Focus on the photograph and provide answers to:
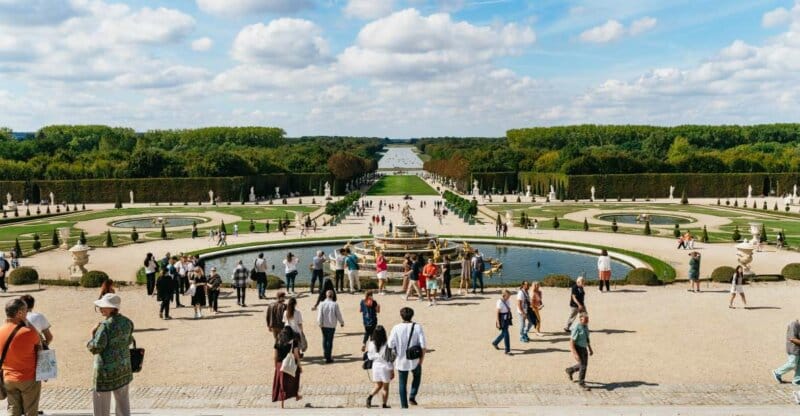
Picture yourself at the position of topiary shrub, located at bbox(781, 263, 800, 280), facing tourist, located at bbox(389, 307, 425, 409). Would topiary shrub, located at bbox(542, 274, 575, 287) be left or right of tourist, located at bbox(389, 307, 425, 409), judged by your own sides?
right

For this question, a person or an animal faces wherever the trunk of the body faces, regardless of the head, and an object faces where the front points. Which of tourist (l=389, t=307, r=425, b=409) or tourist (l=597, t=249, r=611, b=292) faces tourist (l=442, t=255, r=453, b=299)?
tourist (l=389, t=307, r=425, b=409)

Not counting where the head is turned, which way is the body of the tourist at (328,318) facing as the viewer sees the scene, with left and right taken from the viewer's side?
facing away from the viewer

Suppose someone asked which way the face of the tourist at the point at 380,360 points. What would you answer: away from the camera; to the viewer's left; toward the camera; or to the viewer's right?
away from the camera

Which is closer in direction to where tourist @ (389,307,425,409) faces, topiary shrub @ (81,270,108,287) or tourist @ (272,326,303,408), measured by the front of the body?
the topiary shrub

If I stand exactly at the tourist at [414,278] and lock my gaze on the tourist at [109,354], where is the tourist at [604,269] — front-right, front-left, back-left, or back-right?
back-left

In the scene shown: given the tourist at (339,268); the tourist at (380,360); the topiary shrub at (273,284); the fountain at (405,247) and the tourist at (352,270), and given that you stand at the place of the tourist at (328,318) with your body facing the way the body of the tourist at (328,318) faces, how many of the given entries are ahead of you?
4

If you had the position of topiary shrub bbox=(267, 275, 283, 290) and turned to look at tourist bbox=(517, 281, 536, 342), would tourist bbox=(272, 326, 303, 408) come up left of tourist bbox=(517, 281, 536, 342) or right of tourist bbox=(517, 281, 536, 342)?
right
